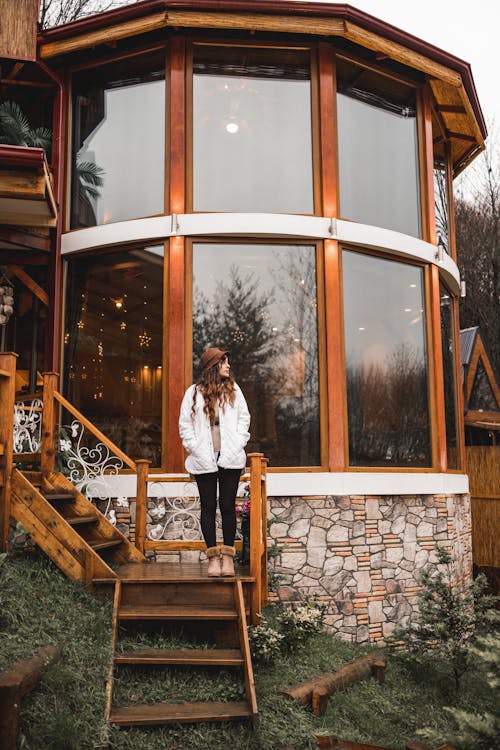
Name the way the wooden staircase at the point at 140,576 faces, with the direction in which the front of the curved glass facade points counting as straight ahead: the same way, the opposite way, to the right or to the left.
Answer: the same way

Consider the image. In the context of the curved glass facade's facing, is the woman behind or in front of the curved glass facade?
in front

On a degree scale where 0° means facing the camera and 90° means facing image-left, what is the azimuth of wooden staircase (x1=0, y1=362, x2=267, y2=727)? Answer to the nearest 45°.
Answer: approximately 0°

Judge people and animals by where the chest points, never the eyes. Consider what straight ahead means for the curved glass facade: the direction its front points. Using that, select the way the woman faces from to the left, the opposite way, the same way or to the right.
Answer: the same way

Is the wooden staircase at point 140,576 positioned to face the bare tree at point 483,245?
no

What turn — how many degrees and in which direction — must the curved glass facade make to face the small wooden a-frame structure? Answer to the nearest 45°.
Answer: approximately 135° to its left

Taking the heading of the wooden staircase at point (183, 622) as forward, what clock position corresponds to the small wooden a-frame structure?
The small wooden a-frame structure is roughly at 7 o'clock from the wooden staircase.

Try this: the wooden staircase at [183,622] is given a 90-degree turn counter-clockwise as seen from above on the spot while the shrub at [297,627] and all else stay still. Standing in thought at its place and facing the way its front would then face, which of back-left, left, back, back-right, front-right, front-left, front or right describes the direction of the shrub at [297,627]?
front-left

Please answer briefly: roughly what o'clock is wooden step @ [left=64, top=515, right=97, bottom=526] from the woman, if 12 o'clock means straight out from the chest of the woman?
The wooden step is roughly at 4 o'clock from the woman.

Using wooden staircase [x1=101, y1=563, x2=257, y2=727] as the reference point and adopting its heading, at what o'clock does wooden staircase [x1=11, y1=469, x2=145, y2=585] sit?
wooden staircase [x1=11, y1=469, x2=145, y2=585] is roughly at 4 o'clock from wooden staircase [x1=101, y1=563, x2=257, y2=727].

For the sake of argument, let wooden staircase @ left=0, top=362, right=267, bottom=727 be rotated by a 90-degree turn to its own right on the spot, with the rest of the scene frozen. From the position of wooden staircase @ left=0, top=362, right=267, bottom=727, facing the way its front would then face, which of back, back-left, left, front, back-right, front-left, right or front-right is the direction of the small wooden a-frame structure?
back-right

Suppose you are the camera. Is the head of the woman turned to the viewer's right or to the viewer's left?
to the viewer's right

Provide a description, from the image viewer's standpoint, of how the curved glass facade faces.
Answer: facing the viewer

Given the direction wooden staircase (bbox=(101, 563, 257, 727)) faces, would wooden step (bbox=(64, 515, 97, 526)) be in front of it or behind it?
behind

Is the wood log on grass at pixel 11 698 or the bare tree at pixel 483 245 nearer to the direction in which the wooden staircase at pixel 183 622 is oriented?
the wood log on grass

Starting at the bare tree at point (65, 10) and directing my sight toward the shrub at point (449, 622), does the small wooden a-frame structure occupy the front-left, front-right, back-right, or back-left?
front-left

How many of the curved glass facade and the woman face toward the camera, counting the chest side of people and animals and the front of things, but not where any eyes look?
2

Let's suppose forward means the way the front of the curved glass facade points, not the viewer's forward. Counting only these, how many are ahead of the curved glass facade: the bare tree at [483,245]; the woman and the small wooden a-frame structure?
1
